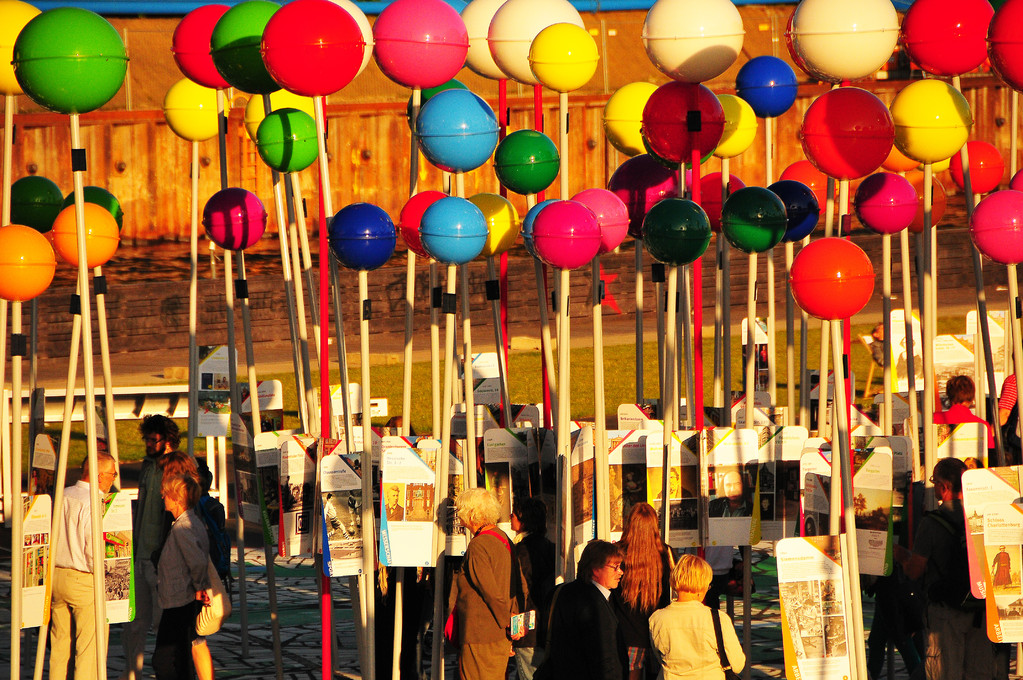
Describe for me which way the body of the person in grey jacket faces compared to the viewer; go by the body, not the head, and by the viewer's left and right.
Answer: facing to the left of the viewer

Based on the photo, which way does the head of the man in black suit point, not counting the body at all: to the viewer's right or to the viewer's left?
to the viewer's right

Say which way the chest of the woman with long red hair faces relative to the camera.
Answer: away from the camera

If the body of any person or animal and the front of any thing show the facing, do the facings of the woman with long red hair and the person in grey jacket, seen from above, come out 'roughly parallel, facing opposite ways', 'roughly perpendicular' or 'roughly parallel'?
roughly perpendicular

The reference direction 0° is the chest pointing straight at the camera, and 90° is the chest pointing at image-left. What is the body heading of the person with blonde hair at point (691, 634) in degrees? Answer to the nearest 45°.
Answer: approximately 180°

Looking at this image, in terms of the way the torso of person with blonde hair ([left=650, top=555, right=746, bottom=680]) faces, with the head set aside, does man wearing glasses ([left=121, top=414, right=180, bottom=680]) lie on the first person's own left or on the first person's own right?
on the first person's own left

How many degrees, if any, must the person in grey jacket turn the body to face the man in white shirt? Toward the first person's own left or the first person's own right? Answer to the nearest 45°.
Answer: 0° — they already face them

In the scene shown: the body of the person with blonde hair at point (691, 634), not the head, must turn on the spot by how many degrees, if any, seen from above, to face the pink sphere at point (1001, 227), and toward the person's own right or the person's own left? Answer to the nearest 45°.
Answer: approximately 45° to the person's own right

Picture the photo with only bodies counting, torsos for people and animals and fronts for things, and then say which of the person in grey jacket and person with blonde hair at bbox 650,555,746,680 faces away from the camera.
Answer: the person with blonde hair

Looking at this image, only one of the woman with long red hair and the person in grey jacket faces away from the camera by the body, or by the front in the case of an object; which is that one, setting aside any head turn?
the woman with long red hair

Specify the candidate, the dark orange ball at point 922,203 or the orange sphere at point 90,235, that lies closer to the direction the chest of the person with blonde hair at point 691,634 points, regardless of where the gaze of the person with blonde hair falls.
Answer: the dark orange ball

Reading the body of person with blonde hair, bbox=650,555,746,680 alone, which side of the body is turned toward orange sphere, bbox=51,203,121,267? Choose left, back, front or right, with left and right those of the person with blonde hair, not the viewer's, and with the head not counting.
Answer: left
